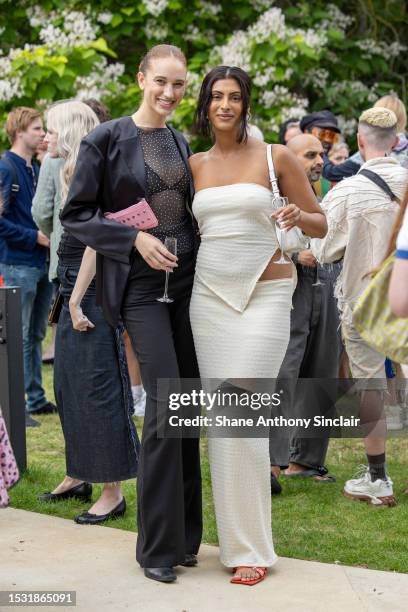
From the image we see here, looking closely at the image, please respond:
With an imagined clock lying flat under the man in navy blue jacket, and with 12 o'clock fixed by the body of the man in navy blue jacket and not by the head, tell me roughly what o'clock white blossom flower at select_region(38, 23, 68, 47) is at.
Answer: The white blossom flower is roughly at 9 o'clock from the man in navy blue jacket.

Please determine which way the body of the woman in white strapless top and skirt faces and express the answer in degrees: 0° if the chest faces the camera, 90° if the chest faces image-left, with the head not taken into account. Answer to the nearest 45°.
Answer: approximately 0°

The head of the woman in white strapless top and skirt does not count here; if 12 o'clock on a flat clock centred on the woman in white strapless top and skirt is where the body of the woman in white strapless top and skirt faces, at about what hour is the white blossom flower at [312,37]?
The white blossom flower is roughly at 6 o'clock from the woman in white strapless top and skirt.

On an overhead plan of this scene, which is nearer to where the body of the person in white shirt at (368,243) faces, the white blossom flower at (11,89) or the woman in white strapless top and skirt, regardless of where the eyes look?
the white blossom flower

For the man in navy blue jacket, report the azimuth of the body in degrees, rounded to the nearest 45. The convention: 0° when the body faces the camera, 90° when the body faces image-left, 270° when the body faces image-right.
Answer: approximately 270°

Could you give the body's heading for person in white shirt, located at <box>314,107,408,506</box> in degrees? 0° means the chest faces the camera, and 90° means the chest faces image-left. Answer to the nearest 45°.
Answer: approximately 135°

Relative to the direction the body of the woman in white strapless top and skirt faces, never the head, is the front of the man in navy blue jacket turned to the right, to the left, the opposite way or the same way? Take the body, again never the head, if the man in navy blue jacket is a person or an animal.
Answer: to the left

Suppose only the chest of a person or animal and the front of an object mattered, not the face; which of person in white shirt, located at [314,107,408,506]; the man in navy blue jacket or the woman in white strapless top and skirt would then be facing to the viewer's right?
the man in navy blue jacket

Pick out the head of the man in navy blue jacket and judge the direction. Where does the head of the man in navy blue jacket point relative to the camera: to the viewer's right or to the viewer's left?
to the viewer's right
